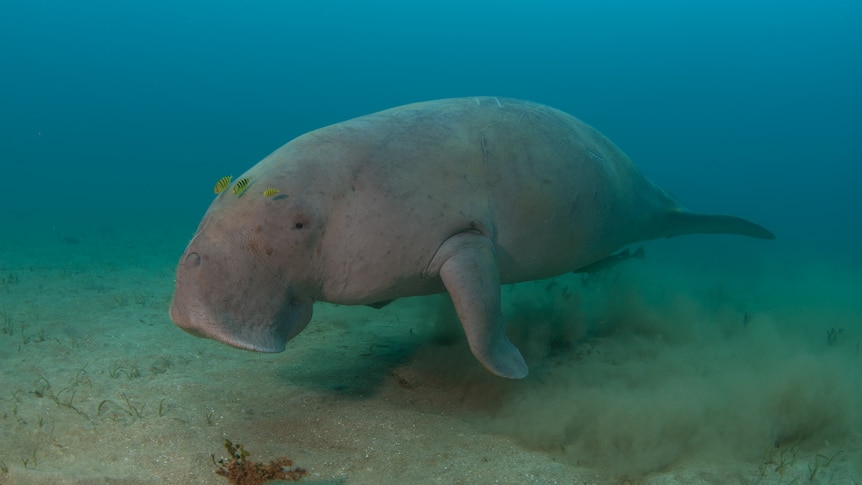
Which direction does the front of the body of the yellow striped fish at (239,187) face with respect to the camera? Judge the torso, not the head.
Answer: to the viewer's left
